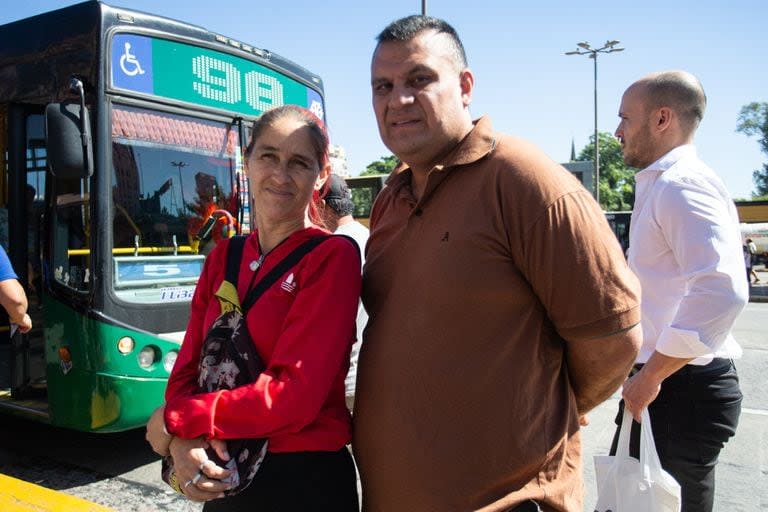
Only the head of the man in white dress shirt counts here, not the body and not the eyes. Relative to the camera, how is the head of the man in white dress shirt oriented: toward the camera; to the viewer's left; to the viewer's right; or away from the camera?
to the viewer's left

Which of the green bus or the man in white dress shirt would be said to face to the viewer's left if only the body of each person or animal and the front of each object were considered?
the man in white dress shirt

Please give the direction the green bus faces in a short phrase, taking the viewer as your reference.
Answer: facing the viewer and to the right of the viewer

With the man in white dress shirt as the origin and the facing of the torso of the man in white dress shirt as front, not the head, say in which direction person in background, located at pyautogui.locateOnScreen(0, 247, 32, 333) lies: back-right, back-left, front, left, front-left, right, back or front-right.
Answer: front

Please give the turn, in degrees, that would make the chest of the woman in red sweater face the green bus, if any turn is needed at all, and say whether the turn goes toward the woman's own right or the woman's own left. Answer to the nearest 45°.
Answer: approximately 135° to the woman's own right

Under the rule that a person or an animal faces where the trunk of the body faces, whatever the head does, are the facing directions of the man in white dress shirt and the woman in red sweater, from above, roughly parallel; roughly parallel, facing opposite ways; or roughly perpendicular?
roughly perpendicular

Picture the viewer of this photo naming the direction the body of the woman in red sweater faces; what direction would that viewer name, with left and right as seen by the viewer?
facing the viewer and to the left of the viewer

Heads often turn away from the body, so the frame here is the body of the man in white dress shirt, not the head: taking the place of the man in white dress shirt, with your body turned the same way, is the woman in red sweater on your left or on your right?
on your left

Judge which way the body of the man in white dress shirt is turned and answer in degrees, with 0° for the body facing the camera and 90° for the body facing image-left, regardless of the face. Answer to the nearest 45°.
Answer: approximately 90°

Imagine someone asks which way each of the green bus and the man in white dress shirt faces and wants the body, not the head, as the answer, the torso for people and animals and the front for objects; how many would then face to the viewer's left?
1
